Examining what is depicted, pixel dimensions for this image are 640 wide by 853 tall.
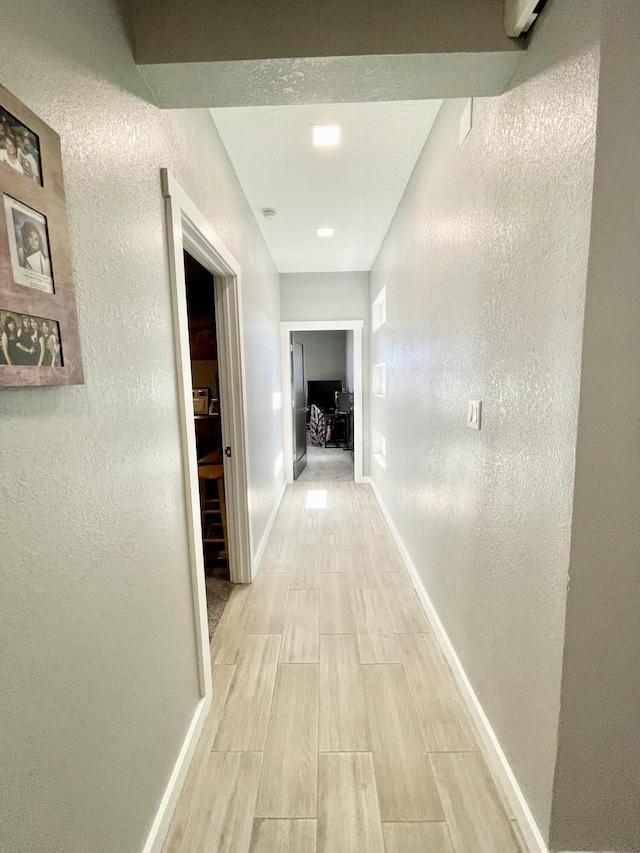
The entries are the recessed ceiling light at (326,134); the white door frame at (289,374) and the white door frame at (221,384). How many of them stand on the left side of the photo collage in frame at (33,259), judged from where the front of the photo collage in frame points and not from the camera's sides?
3

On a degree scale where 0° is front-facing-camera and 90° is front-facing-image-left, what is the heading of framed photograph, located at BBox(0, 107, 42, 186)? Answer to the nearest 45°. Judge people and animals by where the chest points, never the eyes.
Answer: approximately 315°

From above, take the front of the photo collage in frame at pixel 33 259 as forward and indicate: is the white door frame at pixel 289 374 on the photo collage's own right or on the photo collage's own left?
on the photo collage's own left

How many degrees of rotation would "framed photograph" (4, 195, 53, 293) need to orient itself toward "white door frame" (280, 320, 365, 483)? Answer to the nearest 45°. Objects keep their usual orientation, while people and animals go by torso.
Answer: approximately 90° to its left

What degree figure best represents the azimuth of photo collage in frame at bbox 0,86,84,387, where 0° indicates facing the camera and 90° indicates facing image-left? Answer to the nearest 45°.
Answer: approximately 315°

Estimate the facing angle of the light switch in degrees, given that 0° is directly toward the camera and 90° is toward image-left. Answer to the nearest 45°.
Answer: approximately 45°

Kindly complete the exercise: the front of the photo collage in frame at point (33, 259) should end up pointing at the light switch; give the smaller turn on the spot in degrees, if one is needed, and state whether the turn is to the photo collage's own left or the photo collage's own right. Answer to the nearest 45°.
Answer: approximately 45° to the photo collage's own left

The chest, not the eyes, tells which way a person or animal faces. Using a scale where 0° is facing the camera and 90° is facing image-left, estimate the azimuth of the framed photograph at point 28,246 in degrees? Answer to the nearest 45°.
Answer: approximately 315°

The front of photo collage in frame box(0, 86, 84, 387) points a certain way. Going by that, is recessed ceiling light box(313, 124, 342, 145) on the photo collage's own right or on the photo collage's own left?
on the photo collage's own left

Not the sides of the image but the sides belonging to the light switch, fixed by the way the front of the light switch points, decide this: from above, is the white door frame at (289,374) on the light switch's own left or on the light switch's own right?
on the light switch's own right
